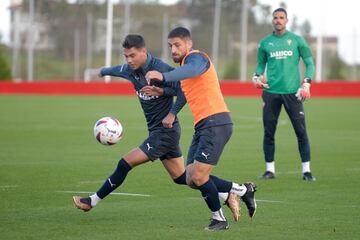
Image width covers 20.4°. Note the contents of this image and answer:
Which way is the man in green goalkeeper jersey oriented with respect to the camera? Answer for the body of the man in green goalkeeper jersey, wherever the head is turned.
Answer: toward the camera

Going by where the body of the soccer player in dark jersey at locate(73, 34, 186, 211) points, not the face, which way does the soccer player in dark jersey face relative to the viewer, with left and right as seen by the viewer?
facing the viewer and to the left of the viewer

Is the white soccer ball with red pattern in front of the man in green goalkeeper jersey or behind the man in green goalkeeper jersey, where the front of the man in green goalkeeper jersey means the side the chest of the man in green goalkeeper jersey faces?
in front

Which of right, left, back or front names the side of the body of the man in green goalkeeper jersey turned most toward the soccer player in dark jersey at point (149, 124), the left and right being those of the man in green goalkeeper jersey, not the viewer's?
front

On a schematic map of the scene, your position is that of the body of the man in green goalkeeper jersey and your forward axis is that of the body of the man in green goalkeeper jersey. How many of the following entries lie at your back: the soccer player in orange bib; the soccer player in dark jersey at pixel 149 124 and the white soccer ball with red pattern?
0

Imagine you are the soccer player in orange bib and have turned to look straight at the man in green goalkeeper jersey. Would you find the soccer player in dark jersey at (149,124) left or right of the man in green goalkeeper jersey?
left

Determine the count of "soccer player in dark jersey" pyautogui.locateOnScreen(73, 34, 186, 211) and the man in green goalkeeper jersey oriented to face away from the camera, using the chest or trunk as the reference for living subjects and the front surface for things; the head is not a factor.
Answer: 0

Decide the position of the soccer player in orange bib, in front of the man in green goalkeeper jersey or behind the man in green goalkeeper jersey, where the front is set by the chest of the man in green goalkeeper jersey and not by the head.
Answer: in front

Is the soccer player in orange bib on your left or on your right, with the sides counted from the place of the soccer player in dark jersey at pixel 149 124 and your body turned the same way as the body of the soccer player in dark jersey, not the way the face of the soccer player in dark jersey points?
on your left
